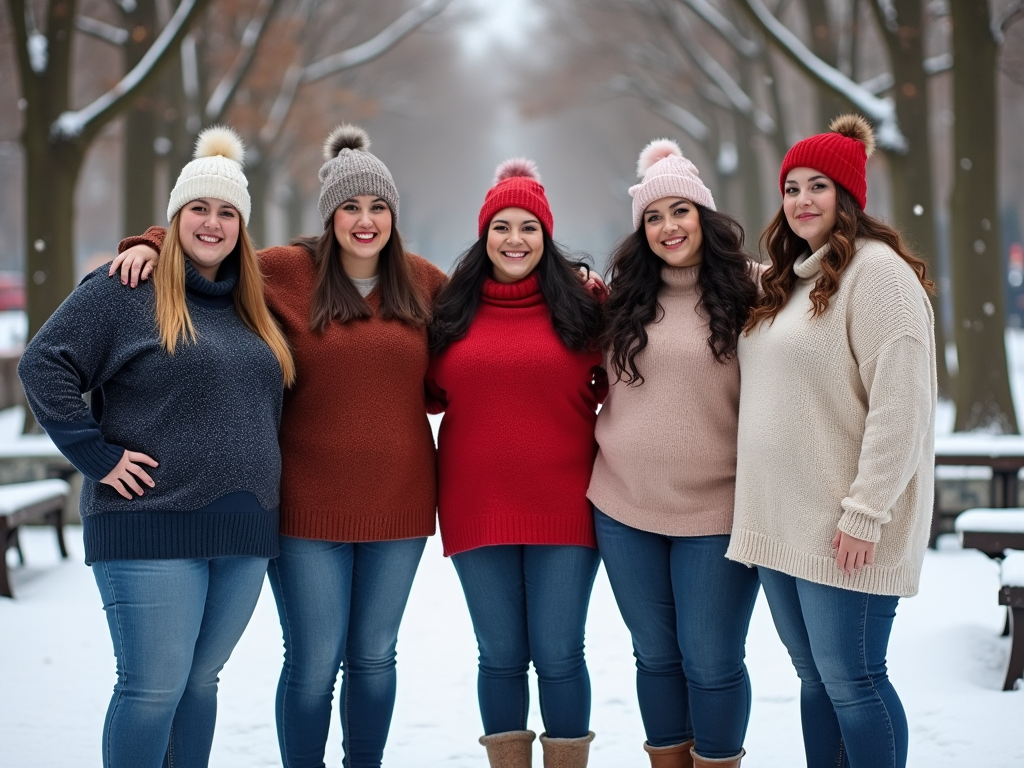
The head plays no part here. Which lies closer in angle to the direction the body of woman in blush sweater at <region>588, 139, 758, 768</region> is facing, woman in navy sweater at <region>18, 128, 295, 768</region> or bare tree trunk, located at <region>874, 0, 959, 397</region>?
the woman in navy sweater

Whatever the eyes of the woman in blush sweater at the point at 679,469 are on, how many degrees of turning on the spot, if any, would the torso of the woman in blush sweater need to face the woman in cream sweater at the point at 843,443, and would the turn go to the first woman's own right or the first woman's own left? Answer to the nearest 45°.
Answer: approximately 45° to the first woman's own left

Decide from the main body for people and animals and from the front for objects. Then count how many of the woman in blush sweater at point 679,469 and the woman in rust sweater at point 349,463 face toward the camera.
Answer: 2

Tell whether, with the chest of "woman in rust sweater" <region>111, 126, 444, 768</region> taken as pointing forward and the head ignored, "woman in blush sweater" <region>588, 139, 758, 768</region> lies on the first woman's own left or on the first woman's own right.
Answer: on the first woman's own left

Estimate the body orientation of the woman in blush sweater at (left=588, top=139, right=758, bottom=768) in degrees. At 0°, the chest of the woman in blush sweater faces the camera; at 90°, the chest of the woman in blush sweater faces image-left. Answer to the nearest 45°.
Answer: approximately 0°

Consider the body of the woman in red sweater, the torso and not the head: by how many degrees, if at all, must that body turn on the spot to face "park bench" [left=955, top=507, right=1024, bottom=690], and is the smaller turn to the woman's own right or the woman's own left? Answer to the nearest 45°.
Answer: approximately 135° to the woman's own left

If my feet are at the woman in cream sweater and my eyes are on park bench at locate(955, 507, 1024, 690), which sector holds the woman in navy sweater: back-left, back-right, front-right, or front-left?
back-left

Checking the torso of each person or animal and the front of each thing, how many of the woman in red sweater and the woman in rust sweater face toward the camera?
2

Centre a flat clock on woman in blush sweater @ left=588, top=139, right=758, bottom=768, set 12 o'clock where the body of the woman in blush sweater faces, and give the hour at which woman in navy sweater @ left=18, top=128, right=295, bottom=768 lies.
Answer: The woman in navy sweater is roughly at 2 o'clock from the woman in blush sweater.

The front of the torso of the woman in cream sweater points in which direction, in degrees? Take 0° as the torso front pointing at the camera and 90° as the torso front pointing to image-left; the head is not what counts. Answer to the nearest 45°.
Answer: approximately 45°
